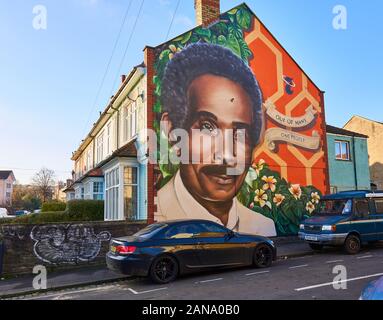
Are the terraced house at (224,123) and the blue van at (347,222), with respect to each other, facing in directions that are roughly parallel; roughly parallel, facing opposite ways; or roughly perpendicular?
roughly parallel

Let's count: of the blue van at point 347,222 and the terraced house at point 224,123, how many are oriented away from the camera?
0

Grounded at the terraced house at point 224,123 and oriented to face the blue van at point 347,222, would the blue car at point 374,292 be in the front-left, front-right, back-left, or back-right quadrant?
front-right

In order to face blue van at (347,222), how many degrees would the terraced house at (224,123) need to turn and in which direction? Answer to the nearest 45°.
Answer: approximately 90° to its left

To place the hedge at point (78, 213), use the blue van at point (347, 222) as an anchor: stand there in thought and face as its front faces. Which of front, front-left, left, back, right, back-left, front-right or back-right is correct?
front-right

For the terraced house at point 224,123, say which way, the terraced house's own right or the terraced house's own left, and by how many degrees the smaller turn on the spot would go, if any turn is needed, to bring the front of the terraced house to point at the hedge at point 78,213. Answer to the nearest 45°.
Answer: approximately 45° to the terraced house's own right

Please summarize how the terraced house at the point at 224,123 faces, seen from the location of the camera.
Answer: facing the viewer and to the left of the viewer

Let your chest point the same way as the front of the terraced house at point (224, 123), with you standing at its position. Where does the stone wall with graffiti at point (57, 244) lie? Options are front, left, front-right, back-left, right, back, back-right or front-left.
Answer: front

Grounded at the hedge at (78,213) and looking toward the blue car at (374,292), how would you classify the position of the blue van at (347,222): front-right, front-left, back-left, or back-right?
front-left
